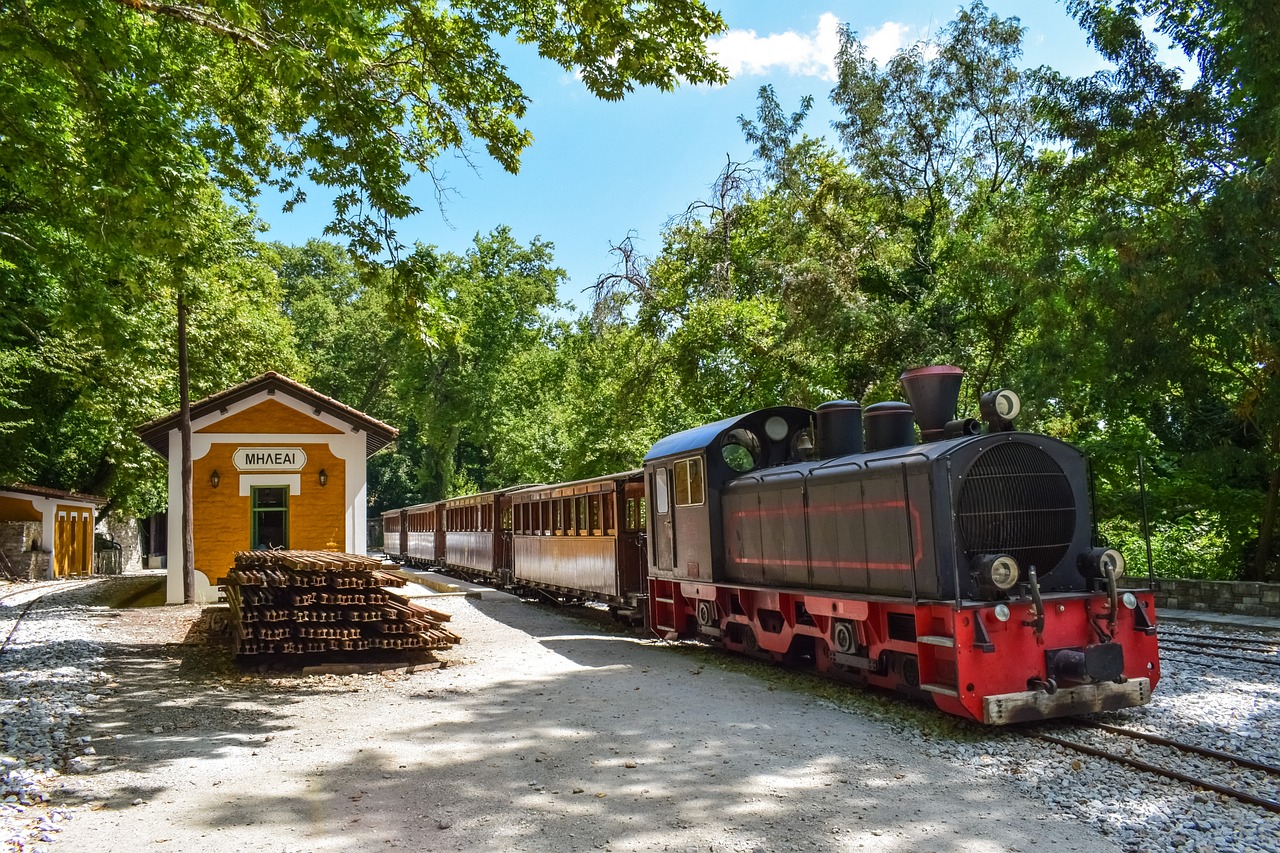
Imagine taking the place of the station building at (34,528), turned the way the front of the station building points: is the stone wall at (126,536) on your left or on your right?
on your left

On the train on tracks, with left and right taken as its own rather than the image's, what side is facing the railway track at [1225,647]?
left

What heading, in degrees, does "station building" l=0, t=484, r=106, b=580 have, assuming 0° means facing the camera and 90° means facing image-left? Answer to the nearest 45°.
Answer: approximately 315°

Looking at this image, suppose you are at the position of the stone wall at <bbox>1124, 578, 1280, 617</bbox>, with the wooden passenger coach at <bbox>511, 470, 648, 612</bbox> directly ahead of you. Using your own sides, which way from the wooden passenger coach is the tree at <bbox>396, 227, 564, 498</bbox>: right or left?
right

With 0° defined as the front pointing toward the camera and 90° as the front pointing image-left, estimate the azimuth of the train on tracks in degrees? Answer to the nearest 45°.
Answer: approximately 315°

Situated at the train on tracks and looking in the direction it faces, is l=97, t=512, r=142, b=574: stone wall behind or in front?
behind
